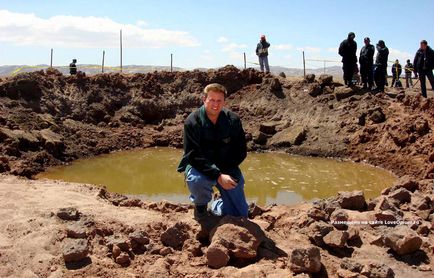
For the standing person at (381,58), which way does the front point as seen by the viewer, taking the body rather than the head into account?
to the viewer's left

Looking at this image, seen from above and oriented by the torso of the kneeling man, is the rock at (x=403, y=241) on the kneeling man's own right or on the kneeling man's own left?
on the kneeling man's own left

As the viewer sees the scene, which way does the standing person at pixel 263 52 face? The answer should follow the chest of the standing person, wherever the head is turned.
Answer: toward the camera

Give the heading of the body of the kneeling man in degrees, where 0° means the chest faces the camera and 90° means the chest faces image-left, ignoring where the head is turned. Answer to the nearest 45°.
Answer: approximately 0°

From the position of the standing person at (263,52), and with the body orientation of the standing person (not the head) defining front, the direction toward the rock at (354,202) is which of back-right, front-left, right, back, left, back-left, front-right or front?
front

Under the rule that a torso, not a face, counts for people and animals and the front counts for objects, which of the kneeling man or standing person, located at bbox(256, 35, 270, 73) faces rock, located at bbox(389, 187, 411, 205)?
the standing person

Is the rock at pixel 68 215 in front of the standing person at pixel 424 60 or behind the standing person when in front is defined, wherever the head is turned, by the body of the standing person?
in front

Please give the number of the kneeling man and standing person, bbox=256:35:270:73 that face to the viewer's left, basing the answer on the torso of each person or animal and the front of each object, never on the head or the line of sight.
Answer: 0

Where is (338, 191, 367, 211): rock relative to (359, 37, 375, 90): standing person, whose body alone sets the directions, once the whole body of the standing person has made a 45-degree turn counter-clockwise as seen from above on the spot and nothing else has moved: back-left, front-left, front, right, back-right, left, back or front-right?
front
